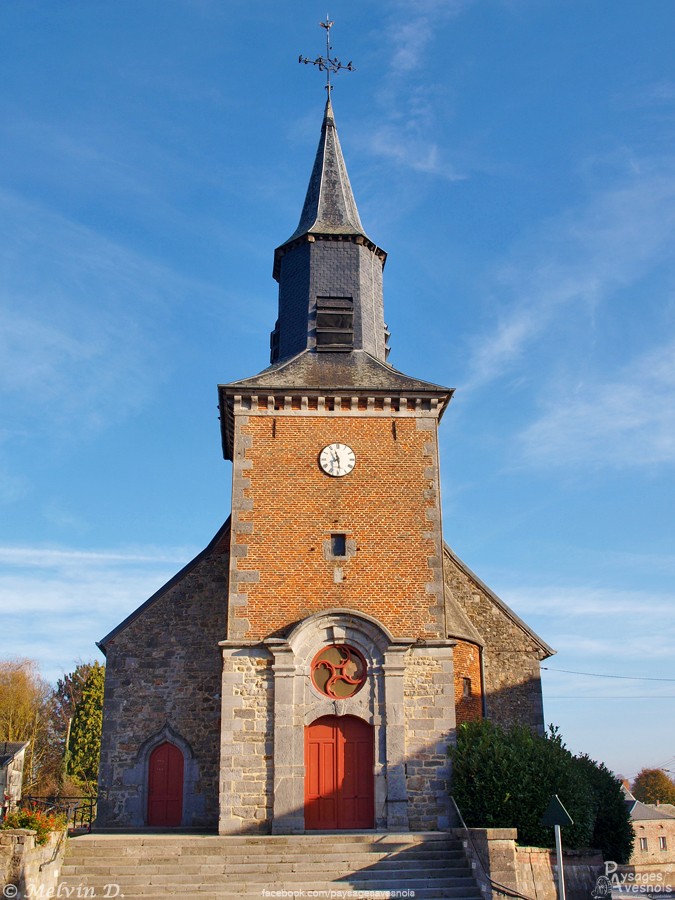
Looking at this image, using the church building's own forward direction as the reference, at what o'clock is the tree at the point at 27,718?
The tree is roughly at 5 o'clock from the church building.

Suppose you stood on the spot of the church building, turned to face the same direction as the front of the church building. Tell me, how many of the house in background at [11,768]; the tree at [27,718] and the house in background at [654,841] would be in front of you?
0

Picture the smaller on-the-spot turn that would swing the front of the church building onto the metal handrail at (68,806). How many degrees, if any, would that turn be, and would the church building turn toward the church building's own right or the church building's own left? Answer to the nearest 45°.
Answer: approximately 45° to the church building's own right

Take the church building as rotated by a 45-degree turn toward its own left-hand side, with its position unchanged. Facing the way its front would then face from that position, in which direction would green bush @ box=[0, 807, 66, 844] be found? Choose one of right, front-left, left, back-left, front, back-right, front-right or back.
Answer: right

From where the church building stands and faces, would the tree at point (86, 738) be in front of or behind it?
behind

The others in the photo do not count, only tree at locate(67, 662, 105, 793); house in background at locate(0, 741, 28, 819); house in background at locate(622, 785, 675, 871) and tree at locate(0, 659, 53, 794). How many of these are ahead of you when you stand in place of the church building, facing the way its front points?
0

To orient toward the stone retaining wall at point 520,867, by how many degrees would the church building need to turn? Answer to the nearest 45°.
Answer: approximately 45° to its left

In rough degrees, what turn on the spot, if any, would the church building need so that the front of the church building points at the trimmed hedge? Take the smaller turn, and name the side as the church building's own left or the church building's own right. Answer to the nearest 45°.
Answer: approximately 45° to the church building's own left

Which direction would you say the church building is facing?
toward the camera

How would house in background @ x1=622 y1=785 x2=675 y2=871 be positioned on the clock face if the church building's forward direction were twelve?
The house in background is roughly at 7 o'clock from the church building.

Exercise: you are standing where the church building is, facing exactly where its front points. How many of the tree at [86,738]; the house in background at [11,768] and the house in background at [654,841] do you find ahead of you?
0

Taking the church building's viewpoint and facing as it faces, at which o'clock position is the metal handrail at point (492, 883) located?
The metal handrail is roughly at 11 o'clock from the church building.

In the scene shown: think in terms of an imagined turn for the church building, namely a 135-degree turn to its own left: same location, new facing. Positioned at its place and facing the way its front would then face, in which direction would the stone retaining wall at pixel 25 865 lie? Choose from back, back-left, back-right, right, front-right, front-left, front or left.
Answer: back

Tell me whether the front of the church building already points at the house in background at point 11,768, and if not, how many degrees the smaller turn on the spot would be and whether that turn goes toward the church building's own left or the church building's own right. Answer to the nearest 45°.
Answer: approximately 135° to the church building's own right
